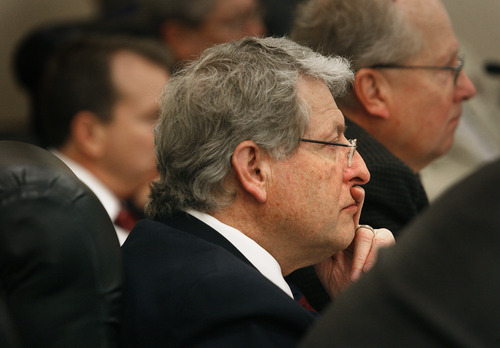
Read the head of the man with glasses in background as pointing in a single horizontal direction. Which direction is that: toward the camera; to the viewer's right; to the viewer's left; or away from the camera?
to the viewer's right

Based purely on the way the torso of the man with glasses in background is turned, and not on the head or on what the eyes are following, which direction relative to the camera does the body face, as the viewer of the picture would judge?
to the viewer's right

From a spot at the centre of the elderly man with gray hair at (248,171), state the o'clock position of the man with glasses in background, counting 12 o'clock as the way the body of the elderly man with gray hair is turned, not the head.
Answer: The man with glasses in background is roughly at 10 o'clock from the elderly man with gray hair.

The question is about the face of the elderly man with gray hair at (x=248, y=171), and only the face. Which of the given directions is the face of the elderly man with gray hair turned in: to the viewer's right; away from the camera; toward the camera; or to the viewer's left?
to the viewer's right

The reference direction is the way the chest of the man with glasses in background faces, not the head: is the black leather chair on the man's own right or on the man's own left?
on the man's own right

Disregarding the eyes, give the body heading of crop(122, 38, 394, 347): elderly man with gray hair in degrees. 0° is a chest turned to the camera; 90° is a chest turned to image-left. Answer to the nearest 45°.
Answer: approximately 270°

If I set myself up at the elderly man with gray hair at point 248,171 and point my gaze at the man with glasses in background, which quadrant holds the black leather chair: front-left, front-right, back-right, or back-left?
back-left

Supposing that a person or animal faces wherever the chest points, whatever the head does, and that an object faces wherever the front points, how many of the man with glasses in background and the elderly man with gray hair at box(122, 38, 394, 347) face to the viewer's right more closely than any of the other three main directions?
2
